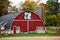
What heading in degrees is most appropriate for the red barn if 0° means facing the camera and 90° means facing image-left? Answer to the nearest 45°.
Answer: approximately 0°

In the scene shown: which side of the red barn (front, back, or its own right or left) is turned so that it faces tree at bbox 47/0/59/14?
left
